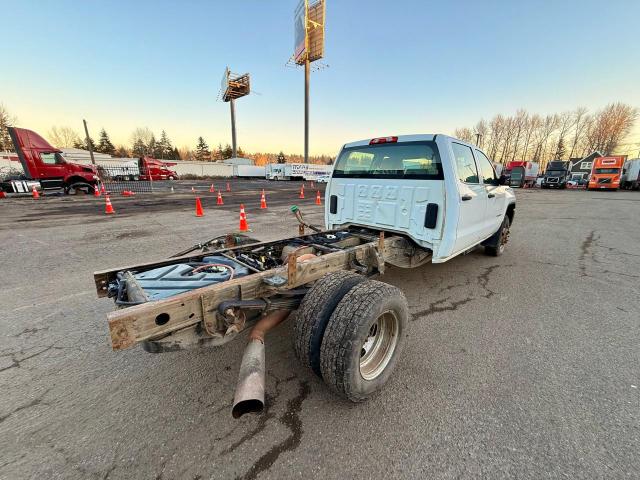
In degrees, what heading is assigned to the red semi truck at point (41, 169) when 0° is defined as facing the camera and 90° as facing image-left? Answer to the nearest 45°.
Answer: approximately 270°

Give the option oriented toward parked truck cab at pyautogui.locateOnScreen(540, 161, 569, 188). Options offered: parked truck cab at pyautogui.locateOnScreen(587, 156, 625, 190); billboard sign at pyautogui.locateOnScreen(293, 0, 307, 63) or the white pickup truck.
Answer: the white pickup truck

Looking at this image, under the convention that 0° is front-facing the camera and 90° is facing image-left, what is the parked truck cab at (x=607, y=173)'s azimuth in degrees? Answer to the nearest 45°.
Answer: approximately 0°

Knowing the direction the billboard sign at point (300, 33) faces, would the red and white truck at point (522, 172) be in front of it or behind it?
behind

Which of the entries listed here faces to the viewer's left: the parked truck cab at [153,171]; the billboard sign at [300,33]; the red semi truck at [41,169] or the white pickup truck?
the billboard sign

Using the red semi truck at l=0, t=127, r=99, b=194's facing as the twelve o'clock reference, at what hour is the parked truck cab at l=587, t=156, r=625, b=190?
The parked truck cab is roughly at 1 o'clock from the red semi truck.

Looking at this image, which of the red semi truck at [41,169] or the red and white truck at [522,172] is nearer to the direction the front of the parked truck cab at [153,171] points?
the red and white truck

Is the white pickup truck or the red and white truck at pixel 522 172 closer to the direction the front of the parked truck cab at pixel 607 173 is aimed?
the white pickup truck

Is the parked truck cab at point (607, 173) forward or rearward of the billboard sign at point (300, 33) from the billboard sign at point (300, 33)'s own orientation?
rearward

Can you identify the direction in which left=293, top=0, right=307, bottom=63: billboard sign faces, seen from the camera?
facing to the left of the viewer

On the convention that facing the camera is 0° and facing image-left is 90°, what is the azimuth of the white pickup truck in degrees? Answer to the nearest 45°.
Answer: approximately 225°
